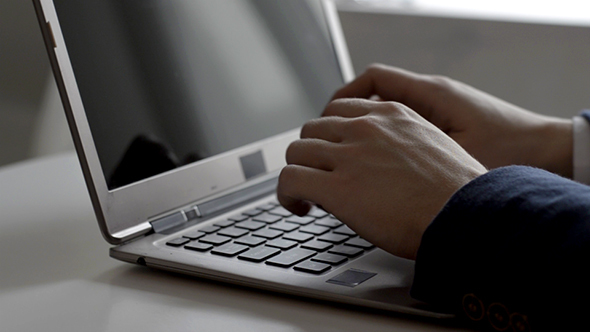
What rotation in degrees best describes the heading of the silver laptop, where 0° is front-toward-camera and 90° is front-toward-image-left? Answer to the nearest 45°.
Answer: approximately 315°
